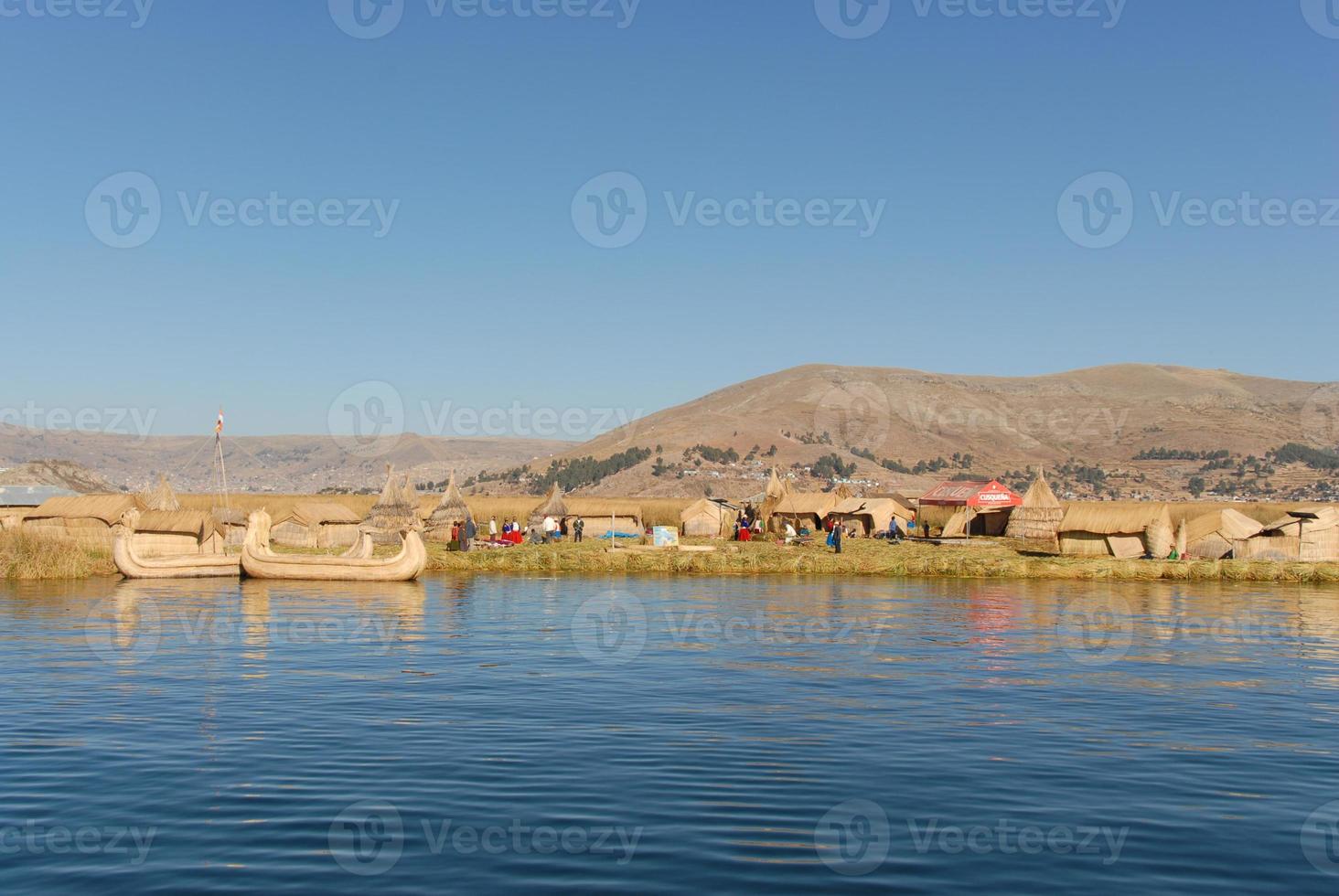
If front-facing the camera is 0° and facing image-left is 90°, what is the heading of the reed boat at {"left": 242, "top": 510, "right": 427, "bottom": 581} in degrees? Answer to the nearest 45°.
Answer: approximately 90°

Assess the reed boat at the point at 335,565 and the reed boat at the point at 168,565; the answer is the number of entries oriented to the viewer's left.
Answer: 2

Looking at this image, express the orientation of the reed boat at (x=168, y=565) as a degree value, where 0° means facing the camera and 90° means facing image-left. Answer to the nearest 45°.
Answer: approximately 90°

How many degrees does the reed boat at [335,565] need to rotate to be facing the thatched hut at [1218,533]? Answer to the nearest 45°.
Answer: approximately 180°

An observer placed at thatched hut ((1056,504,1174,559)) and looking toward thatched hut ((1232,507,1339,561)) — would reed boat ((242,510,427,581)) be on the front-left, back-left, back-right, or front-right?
back-right

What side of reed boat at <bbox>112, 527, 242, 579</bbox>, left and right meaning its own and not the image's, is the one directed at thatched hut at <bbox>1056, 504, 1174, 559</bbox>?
back

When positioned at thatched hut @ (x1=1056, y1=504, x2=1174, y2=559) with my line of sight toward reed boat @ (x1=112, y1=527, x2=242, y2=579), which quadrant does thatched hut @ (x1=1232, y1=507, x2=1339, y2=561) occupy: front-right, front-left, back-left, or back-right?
back-left

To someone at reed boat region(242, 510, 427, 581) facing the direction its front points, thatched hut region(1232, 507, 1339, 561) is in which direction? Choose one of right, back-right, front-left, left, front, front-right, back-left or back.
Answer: back

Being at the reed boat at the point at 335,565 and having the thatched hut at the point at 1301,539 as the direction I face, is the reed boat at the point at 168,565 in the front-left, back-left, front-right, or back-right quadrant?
back-left

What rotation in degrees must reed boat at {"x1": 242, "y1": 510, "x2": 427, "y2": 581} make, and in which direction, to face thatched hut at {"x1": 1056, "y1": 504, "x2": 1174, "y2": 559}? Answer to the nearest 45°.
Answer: approximately 180°
